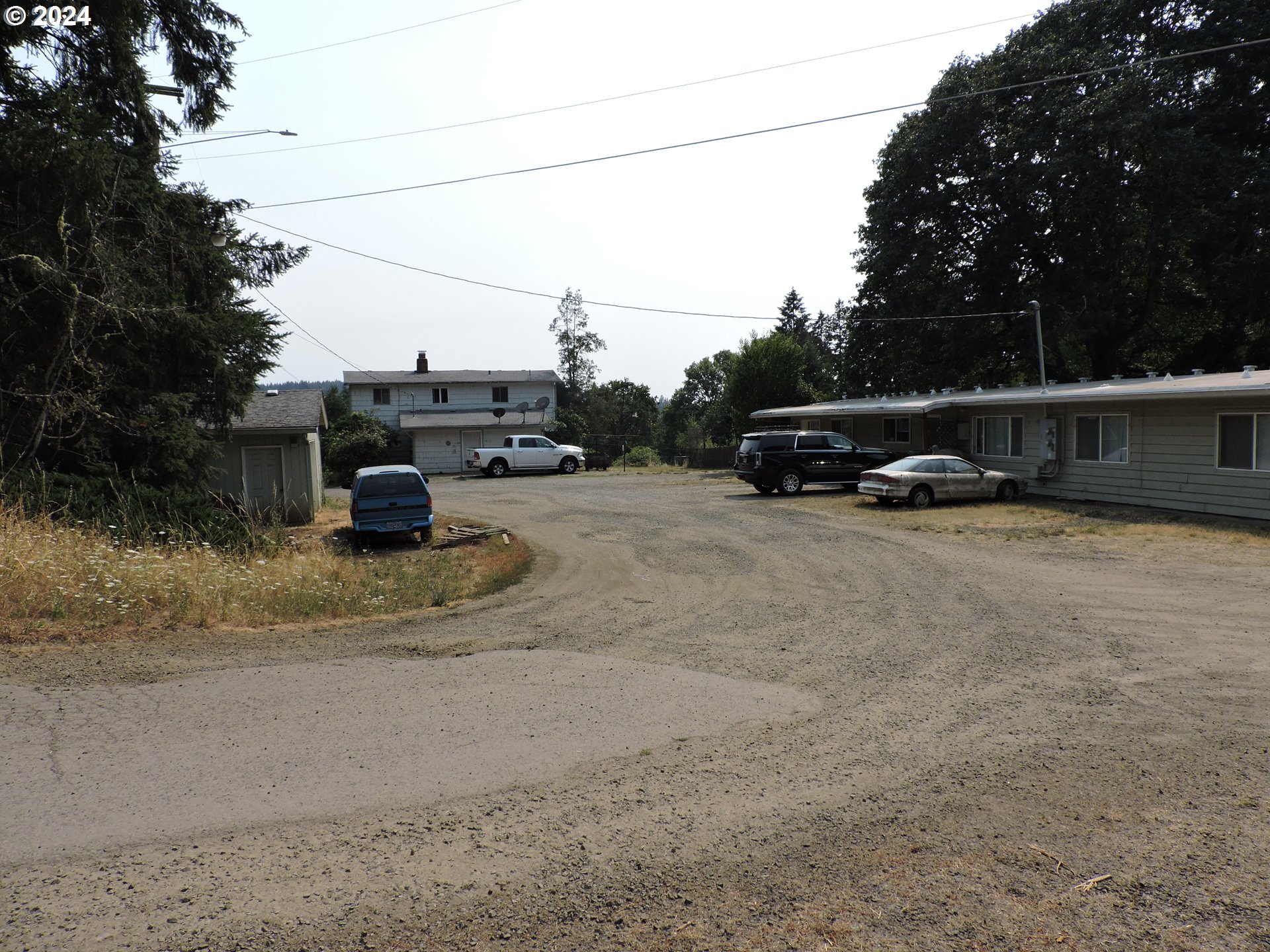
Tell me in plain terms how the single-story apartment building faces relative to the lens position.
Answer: facing the viewer and to the left of the viewer

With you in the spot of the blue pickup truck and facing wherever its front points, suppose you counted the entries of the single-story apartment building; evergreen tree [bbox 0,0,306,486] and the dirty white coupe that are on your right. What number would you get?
2

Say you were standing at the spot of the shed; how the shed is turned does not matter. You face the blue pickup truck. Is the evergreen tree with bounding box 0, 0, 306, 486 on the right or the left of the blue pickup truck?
right

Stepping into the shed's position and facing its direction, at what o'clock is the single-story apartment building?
The single-story apartment building is roughly at 10 o'clock from the shed.

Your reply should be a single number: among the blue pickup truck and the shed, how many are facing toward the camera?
1

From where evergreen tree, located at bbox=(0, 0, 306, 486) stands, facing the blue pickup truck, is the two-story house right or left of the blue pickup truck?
left

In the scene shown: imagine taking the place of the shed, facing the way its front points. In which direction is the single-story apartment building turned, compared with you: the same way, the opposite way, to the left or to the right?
to the right

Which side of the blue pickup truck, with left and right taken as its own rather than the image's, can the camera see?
back

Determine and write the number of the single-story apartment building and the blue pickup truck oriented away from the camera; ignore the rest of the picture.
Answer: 1

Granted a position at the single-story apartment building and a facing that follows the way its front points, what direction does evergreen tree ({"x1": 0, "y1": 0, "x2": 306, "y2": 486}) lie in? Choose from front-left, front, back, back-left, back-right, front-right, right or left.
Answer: front

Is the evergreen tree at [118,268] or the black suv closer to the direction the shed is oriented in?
the evergreen tree

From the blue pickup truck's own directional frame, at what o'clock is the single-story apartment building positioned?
The single-story apartment building is roughly at 3 o'clock from the blue pickup truck.

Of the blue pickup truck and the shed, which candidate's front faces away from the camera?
the blue pickup truck

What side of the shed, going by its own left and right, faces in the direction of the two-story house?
back

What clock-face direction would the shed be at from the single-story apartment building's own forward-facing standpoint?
The shed is roughly at 1 o'clock from the single-story apartment building.

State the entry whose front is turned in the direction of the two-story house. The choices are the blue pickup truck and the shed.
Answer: the blue pickup truck

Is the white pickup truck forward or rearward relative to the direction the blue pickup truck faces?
forward
